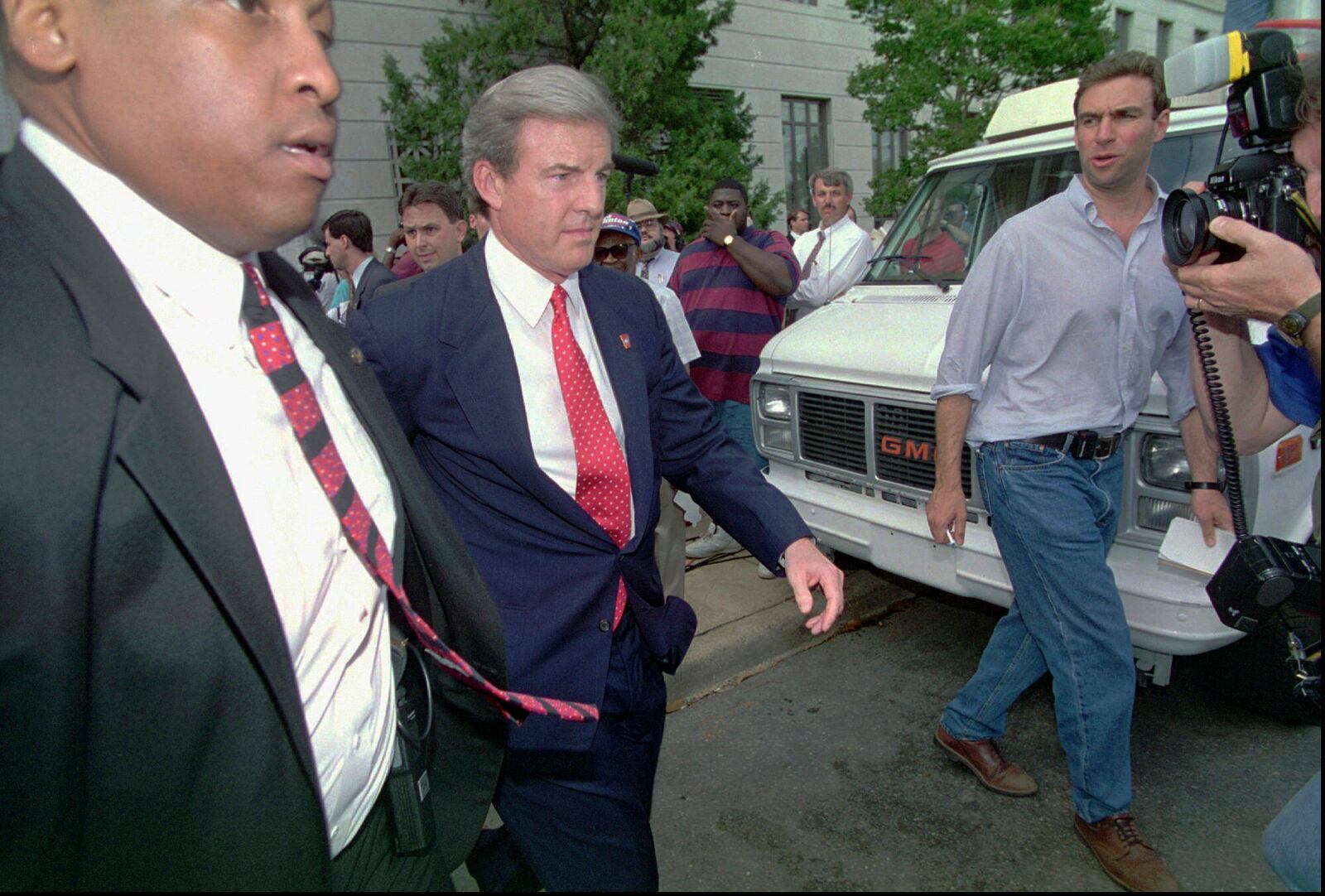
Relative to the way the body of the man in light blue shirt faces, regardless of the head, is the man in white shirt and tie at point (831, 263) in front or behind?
behind

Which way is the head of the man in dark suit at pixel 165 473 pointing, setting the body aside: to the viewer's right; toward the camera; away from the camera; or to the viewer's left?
to the viewer's right

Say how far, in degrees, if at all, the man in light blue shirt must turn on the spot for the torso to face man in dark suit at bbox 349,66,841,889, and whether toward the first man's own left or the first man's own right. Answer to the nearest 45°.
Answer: approximately 90° to the first man's own right

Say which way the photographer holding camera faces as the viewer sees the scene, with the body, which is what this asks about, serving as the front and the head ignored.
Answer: to the viewer's left

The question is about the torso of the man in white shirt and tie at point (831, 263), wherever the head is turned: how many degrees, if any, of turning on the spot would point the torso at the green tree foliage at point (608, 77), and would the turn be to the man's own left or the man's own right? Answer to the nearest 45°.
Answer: approximately 135° to the man's own right

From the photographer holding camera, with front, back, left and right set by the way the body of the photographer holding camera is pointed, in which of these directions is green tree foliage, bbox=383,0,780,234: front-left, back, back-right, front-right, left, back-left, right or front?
front-right

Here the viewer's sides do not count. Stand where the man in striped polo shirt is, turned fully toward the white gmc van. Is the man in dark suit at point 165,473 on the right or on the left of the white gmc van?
right

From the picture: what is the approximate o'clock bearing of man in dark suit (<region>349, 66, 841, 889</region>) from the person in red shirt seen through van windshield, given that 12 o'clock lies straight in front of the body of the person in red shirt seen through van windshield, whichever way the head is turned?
The man in dark suit is roughly at 11 o'clock from the person in red shirt seen through van windshield.

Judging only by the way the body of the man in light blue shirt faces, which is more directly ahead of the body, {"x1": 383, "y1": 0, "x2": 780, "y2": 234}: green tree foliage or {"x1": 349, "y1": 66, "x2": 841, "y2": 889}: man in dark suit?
the man in dark suit

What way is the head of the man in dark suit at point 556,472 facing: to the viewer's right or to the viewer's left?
to the viewer's right
